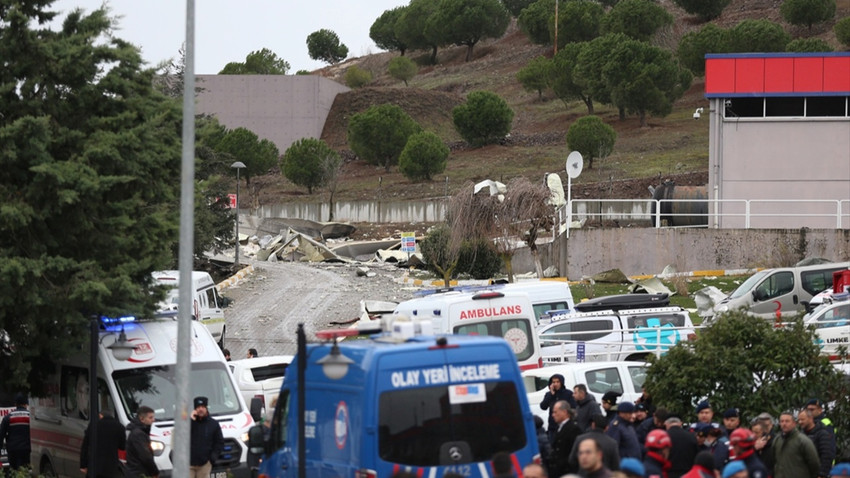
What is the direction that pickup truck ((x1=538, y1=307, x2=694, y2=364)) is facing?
to the viewer's left

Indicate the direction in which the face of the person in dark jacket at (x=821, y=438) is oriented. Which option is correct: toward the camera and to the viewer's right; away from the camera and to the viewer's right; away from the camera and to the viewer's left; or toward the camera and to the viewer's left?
toward the camera and to the viewer's left

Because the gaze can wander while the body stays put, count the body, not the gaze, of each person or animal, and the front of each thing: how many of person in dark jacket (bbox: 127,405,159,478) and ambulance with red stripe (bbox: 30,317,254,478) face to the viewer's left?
0

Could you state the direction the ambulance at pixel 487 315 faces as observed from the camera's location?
facing away from the viewer and to the left of the viewer

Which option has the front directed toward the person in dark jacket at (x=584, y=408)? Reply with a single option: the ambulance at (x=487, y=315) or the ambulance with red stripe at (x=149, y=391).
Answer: the ambulance with red stripe

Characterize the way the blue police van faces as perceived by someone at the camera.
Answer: facing away from the viewer and to the left of the viewer

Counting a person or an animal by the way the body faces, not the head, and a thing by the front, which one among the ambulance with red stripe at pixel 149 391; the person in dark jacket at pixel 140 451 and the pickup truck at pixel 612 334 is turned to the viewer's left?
the pickup truck

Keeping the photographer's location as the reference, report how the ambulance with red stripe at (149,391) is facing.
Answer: facing the viewer and to the right of the viewer

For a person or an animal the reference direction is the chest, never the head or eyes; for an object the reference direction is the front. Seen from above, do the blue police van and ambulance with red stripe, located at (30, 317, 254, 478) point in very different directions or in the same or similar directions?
very different directions

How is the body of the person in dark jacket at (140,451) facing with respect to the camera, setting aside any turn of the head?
to the viewer's right
